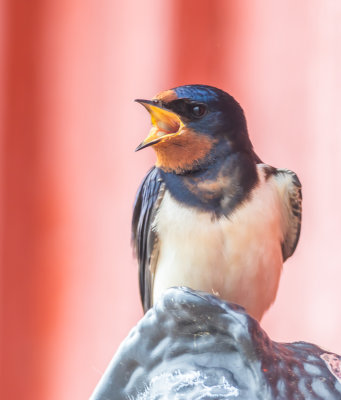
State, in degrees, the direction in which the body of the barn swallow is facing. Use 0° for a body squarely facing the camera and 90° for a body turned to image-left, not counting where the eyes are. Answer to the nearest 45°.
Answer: approximately 0°
